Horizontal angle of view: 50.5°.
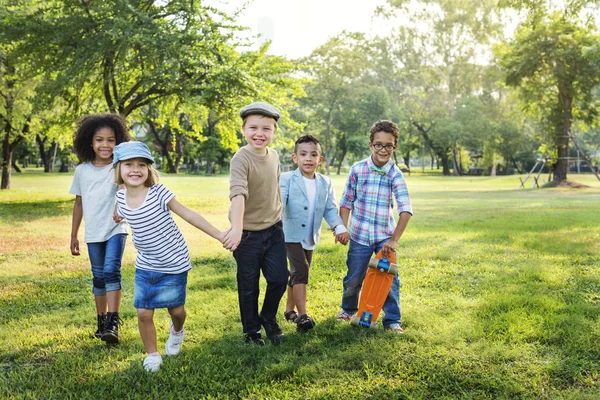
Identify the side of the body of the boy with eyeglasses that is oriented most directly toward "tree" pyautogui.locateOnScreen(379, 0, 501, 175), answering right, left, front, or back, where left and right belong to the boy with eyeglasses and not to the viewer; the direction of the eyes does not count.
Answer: back

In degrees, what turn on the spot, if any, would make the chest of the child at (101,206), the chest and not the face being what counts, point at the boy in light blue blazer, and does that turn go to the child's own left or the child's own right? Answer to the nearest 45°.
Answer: approximately 90° to the child's own left

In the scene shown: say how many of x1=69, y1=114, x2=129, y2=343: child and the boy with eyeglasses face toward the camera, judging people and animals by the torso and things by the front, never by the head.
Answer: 2

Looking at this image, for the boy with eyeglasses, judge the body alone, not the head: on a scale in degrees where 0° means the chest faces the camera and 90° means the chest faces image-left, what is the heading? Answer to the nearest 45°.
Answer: approximately 0°

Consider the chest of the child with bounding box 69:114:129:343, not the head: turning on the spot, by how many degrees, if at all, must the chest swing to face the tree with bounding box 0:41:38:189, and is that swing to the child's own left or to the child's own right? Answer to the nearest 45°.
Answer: approximately 180°

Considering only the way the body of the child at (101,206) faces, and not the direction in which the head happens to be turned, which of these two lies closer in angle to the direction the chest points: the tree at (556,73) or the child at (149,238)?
the child

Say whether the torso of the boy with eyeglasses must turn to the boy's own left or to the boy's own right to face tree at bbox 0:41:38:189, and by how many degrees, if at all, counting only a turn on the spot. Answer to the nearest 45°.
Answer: approximately 135° to the boy's own right

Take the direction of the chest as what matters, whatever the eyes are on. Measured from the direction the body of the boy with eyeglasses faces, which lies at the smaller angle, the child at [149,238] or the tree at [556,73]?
the child

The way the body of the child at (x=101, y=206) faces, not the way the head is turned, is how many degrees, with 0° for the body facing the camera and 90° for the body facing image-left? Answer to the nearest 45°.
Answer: approximately 0°
